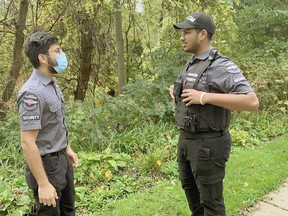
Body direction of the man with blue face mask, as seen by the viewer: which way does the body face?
to the viewer's right

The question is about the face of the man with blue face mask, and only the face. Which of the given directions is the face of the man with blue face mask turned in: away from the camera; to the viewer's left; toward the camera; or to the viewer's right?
to the viewer's right

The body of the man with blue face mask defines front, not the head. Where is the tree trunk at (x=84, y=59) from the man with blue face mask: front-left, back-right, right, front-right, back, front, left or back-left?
left

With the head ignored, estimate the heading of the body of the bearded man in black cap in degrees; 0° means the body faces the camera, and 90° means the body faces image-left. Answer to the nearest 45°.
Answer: approximately 45°

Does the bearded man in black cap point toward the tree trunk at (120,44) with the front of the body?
no

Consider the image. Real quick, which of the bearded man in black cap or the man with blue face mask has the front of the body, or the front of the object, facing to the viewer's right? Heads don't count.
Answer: the man with blue face mask

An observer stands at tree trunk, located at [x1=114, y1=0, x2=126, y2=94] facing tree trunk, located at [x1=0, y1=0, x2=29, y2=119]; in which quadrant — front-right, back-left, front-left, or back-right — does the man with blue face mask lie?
front-left

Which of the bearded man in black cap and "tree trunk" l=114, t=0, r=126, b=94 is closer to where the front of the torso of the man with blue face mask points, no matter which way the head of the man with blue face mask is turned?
the bearded man in black cap

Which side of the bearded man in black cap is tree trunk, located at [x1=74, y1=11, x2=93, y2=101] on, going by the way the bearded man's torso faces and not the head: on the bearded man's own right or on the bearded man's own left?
on the bearded man's own right

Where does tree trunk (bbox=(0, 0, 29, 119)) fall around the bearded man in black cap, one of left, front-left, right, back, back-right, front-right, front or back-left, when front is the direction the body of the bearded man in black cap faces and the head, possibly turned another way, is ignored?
right

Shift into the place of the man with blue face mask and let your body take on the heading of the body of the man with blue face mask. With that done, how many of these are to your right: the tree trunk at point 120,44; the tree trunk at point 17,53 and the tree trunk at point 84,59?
0

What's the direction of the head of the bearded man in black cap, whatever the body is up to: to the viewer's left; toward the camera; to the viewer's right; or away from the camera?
to the viewer's left

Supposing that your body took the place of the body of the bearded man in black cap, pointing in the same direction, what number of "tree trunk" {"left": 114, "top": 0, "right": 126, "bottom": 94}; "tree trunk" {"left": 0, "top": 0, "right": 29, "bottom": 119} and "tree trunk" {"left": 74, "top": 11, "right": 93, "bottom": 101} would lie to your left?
0

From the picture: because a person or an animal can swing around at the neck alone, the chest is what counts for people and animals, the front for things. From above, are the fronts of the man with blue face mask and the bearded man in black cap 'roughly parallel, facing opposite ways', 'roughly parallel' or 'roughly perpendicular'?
roughly parallel, facing opposite ways

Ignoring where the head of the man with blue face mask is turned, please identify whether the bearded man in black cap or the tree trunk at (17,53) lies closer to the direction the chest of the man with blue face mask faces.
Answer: the bearded man in black cap

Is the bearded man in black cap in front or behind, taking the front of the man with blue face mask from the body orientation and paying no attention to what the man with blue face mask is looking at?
in front

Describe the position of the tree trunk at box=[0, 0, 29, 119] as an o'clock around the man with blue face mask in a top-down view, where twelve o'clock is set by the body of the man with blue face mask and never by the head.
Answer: The tree trunk is roughly at 9 o'clock from the man with blue face mask.

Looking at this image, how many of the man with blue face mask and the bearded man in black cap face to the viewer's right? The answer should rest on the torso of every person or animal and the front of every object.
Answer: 1
